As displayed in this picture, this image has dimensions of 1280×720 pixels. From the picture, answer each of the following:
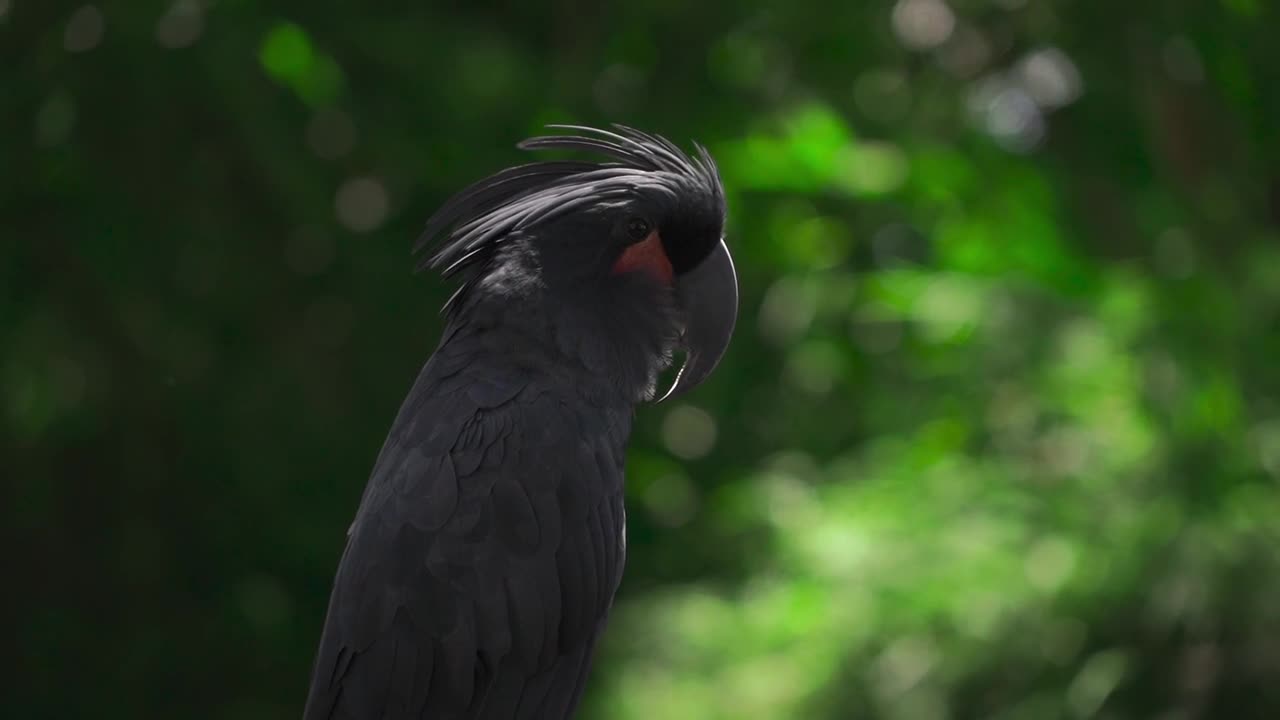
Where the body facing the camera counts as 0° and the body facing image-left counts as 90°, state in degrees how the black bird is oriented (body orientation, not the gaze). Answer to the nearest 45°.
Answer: approximately 270°

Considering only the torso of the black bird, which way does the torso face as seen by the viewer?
to the viewer's right
